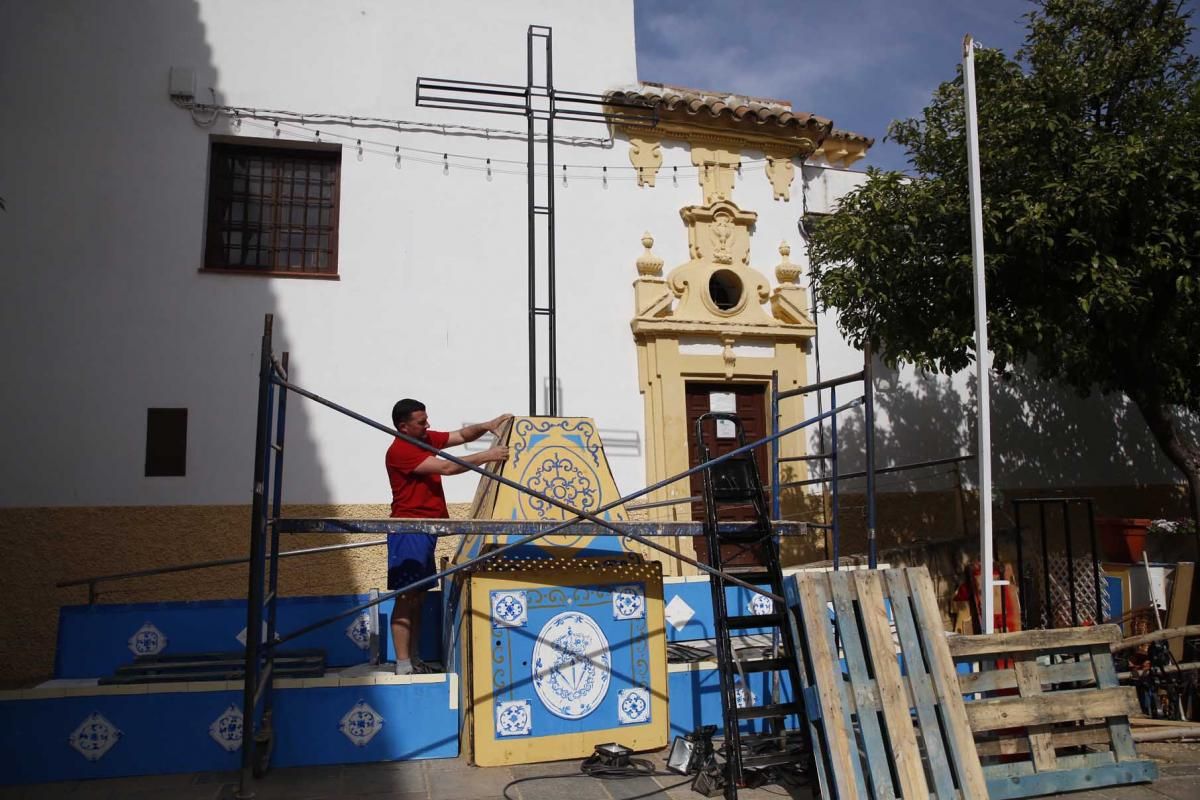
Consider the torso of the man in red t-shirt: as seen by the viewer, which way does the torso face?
to the viewer's right

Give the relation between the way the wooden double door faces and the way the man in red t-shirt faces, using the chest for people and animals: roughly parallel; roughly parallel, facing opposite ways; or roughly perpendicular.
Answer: roughly perpendicular

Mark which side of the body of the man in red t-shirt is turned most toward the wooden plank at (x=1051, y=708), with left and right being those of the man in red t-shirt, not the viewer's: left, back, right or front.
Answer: front

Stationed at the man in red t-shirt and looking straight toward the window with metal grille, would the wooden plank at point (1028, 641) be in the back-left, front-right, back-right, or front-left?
back-right

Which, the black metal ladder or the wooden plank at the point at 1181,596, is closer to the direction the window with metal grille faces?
the black metal ladder

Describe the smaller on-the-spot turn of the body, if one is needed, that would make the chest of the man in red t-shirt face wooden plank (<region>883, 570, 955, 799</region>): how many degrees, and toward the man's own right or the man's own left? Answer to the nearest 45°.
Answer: approximately 45° to the man's own right

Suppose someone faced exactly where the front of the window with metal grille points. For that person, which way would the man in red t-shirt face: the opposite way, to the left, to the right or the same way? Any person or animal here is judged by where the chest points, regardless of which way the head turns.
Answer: to the left

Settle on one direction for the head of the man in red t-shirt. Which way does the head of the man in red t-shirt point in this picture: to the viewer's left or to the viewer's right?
to the viewer's right

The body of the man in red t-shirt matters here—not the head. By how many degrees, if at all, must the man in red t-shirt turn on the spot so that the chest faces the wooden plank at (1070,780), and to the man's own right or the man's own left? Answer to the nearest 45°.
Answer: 0° — they already face it

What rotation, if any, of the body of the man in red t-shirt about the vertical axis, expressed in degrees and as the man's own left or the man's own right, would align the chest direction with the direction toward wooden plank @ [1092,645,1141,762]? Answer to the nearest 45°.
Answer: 0° — they already face it

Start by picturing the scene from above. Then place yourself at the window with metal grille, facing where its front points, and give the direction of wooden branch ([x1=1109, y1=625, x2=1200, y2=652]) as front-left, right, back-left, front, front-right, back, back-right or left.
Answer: front-left

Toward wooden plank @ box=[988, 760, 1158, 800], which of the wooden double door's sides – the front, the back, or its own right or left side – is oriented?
front
